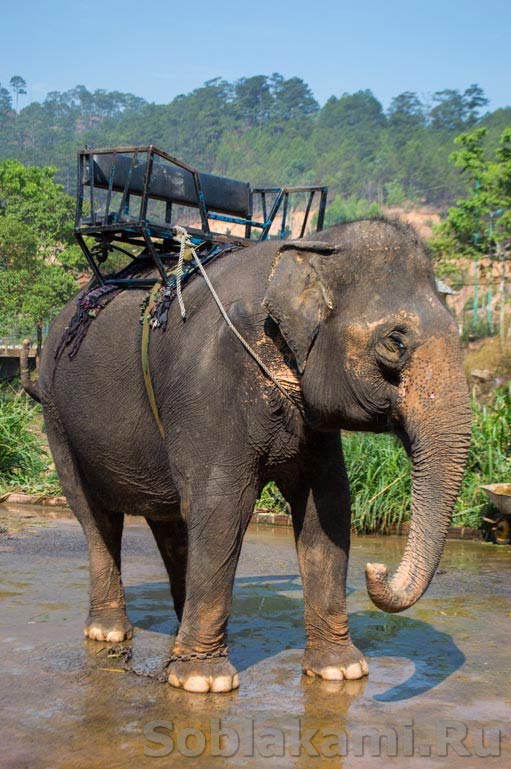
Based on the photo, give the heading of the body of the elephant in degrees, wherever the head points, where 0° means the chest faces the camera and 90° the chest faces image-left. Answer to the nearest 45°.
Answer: approximately 315°

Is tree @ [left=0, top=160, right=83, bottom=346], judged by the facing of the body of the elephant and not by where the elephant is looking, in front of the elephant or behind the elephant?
behind

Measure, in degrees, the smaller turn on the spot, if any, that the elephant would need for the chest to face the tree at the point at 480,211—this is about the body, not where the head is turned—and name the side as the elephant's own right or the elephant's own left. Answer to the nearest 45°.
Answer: approximately 135° to the elephant's own left
